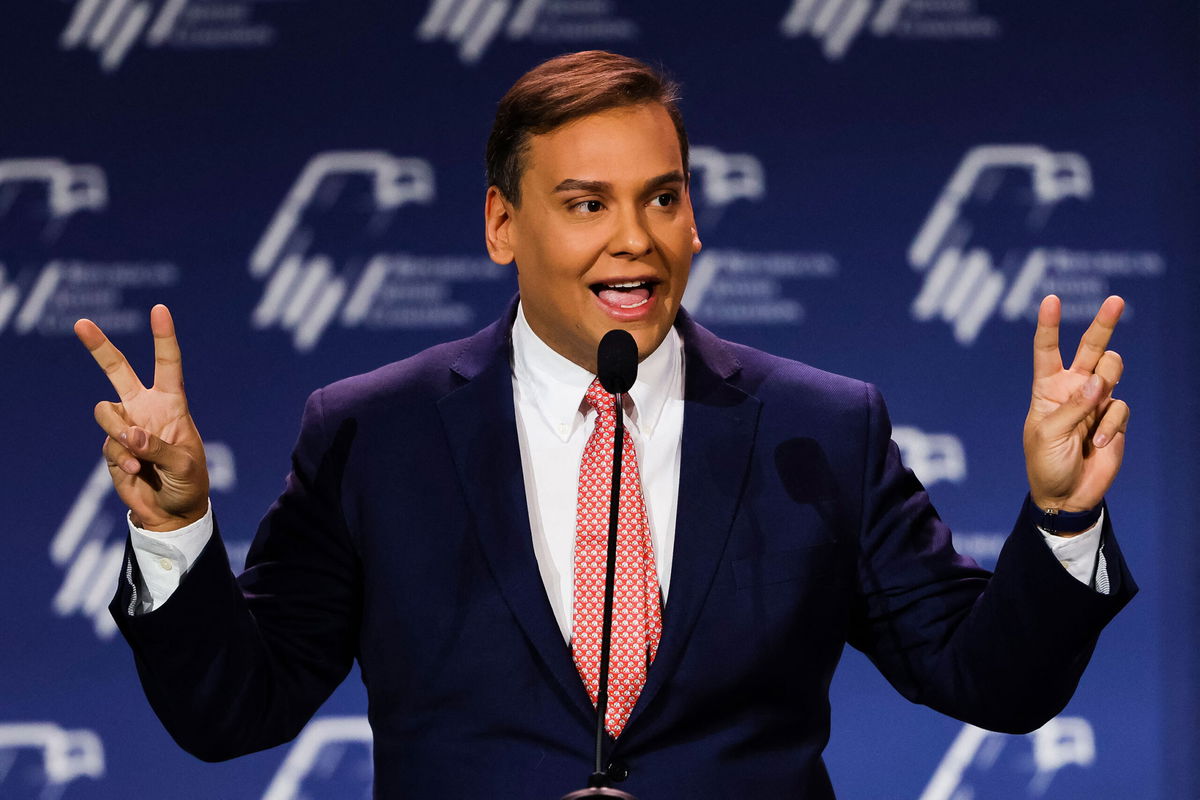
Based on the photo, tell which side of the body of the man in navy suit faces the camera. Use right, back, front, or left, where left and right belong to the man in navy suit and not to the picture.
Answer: front

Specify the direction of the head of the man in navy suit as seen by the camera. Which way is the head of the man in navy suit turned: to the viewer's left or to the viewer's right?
to the viewer's right
